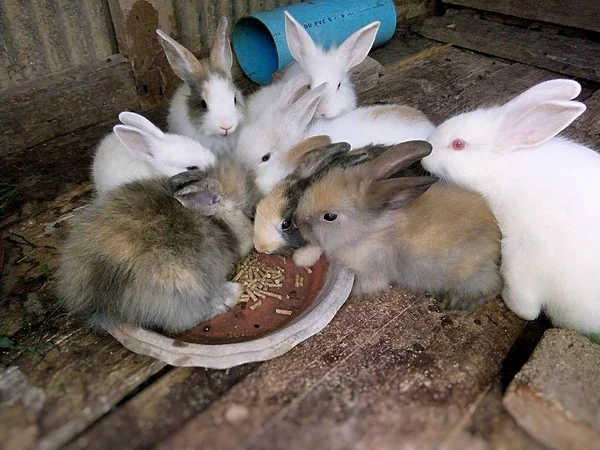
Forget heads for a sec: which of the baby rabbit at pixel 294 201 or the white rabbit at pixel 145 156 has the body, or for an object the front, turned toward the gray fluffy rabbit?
the baby rabbit

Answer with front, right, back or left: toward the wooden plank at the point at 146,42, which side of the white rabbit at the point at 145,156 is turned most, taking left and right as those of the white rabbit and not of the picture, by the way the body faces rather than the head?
left

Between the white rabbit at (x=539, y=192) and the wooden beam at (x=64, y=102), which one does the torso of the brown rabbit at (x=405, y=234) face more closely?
the wooden beam

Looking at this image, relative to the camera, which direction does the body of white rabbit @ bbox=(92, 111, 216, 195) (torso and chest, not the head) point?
to the viewer's right

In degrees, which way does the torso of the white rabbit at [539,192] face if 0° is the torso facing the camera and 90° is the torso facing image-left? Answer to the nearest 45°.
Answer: approximately 90°

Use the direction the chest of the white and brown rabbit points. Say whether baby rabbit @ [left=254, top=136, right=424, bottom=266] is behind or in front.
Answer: in front

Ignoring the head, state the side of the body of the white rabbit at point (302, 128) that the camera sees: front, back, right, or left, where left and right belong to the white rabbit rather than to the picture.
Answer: left

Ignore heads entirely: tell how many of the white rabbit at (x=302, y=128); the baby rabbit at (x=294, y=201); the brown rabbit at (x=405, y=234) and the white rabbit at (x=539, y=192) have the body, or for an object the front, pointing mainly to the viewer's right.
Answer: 0

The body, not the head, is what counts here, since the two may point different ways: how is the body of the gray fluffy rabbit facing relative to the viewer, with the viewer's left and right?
facing away from the viewer and to the right of the viewer

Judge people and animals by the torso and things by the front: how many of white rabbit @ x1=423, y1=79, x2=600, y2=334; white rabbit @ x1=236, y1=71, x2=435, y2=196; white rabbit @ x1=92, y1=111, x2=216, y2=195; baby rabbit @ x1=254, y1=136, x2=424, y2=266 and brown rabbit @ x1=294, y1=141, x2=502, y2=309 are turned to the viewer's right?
1

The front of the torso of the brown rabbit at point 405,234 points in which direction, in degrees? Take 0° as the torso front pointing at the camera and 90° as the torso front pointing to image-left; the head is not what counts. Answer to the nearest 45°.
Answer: approximately 90°

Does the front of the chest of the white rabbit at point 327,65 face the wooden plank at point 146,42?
no

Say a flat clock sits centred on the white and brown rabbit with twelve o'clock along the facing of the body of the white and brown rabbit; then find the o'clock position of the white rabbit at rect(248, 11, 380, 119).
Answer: The white rabbit is roughly at 10 o'clock from the white and brown rabbit.

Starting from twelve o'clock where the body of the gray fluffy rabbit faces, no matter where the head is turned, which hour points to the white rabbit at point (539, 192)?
The white rabbit is roughly at 2 o'clock from the gray fluffy rabbit.

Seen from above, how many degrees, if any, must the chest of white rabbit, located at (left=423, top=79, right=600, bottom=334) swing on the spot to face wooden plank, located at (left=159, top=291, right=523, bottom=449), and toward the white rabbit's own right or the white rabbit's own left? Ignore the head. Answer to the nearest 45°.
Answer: approximately 45° to the white rabbit's own left

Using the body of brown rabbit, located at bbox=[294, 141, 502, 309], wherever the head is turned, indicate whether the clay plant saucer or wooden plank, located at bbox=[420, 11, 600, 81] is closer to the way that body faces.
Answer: the clay plant saucer

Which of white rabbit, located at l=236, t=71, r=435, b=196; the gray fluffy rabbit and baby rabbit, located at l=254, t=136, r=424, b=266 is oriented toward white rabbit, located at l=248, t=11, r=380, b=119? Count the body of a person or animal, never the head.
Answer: the gray fluffy rabbit
